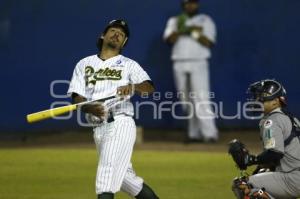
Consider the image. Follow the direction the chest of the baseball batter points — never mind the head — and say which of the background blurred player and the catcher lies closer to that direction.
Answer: the catcher

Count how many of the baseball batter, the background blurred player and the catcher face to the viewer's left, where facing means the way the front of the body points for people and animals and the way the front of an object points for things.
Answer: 1

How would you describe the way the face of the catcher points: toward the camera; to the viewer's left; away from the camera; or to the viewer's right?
to the viewer's left

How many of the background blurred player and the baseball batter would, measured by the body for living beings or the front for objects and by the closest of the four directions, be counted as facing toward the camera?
2

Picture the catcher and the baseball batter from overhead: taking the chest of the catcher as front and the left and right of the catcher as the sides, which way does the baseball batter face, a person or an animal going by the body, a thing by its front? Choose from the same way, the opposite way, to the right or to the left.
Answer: to the left

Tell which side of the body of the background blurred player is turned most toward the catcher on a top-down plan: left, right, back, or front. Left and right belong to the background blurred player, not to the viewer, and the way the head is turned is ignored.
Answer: front

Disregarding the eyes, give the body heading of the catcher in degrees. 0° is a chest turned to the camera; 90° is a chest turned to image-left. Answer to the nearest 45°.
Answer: approximately 90°

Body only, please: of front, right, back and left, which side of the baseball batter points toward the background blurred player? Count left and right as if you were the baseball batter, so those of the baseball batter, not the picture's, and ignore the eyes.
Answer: back

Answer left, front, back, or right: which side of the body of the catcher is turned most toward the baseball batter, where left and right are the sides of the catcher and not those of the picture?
front

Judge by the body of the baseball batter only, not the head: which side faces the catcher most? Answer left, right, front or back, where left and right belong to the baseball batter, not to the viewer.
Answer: left
